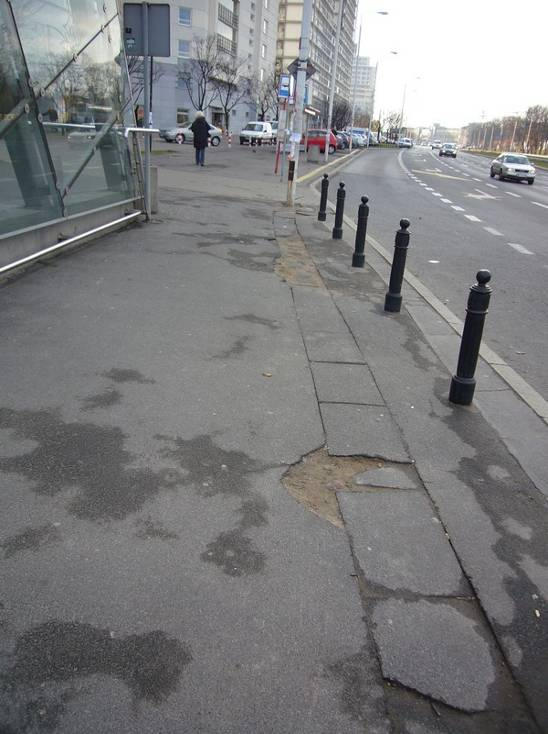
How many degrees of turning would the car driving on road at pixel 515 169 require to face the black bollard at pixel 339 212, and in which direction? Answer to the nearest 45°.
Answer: approximately 45° to its right

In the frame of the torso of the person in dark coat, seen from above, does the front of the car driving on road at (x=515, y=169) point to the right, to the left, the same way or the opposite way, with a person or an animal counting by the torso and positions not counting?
the opposite way

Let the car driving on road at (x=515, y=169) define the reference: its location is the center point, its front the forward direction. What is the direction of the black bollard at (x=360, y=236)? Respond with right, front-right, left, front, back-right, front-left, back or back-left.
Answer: front-right

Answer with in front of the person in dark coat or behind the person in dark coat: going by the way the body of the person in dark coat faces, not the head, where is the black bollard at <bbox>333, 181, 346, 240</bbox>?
behind

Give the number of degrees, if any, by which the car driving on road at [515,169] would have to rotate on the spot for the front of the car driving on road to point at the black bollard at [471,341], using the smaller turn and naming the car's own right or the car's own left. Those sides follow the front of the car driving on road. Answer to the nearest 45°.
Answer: approximately 45° to the car's own right

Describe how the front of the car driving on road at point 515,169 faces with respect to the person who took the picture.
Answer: facing the viewer and to the right of the viewer

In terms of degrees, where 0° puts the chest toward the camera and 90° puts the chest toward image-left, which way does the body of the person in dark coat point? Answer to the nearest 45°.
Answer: approximately 180°

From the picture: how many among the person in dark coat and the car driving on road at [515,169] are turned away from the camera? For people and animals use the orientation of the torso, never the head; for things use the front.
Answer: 1

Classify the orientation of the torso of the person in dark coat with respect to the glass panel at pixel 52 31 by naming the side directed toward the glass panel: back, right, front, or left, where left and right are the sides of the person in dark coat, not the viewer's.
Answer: back

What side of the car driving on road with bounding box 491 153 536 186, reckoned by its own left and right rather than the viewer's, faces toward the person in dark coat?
right

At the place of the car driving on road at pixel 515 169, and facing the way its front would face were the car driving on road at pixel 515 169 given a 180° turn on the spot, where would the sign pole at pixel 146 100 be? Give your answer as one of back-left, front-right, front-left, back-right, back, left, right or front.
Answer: back-left
